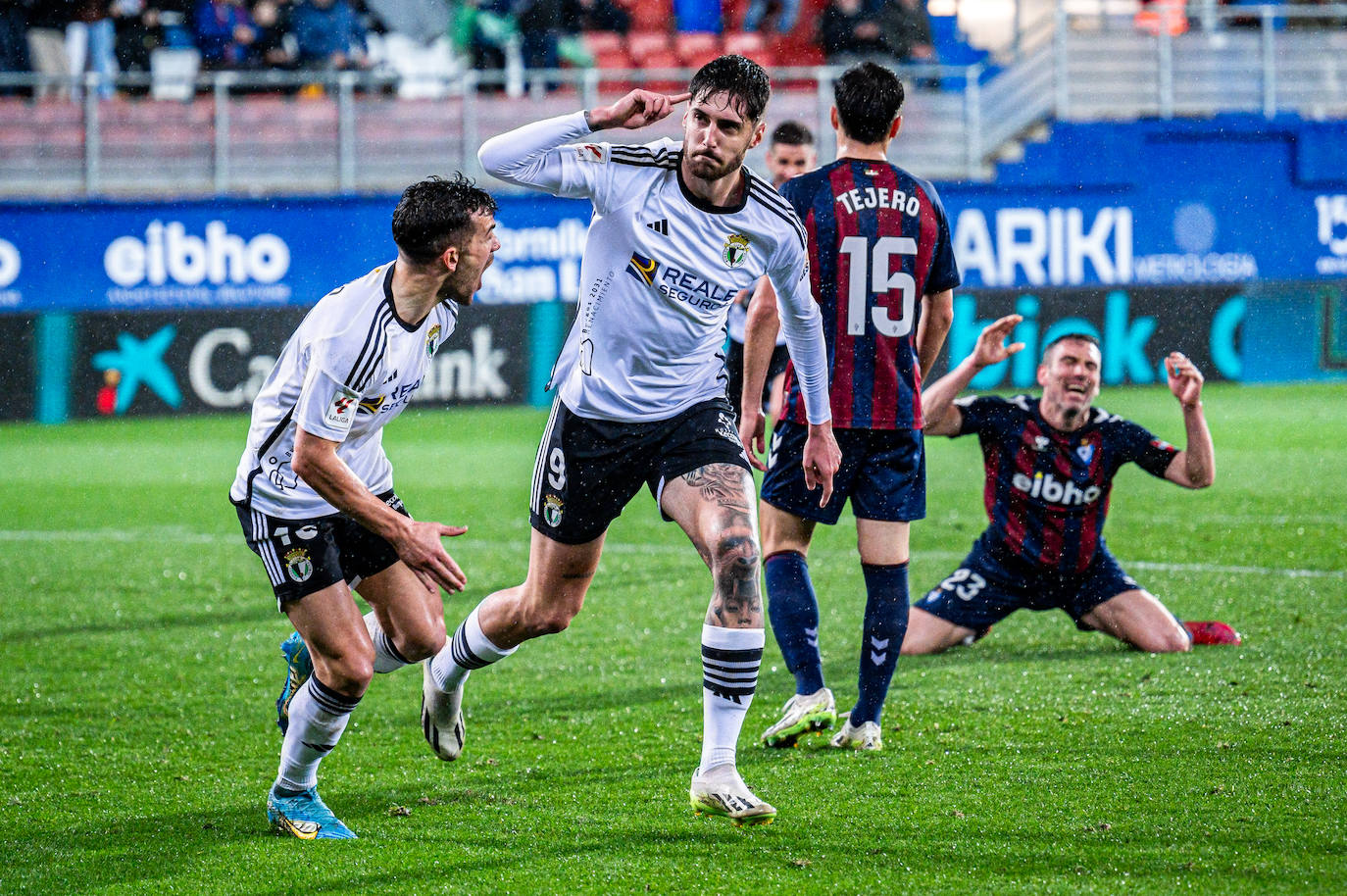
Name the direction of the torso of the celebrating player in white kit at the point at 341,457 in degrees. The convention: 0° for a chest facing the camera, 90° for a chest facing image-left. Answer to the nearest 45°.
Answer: approximately 315°

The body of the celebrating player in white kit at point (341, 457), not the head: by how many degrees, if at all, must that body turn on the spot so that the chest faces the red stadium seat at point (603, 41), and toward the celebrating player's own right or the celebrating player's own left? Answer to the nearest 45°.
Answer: approximately 135° to the celebrating player's own left

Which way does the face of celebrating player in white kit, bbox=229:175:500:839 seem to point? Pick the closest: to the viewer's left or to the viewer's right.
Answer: to the viewer's right

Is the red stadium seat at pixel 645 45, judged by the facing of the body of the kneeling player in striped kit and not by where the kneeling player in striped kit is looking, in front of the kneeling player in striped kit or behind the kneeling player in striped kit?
behind

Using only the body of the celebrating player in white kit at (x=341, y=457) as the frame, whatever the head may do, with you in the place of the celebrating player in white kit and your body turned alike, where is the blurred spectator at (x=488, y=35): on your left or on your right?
on your left

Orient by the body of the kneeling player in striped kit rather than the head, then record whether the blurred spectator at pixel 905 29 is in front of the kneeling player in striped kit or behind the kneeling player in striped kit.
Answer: behind
